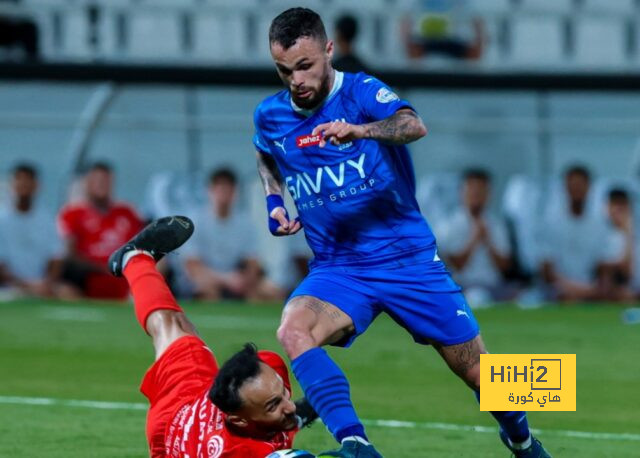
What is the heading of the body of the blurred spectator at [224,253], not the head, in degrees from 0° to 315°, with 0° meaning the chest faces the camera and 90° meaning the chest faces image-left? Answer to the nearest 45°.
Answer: approximately 0°

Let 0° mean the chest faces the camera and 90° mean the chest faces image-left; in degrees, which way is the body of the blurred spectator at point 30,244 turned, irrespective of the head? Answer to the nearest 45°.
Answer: approximately 0°

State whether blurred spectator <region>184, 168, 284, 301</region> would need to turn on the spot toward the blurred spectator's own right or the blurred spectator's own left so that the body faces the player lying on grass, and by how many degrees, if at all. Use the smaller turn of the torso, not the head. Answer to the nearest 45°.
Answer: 0° — they already face them

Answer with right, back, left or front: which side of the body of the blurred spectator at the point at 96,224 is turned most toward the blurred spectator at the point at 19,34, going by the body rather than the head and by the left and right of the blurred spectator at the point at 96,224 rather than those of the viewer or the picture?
back

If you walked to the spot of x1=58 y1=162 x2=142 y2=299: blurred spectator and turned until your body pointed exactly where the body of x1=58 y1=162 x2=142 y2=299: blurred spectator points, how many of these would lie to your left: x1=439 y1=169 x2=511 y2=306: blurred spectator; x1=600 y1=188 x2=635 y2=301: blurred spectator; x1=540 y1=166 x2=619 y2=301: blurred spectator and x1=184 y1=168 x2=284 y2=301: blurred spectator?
4

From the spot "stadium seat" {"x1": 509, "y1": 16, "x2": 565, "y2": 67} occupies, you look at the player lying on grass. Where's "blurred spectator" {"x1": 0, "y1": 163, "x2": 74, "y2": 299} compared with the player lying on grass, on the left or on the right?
right

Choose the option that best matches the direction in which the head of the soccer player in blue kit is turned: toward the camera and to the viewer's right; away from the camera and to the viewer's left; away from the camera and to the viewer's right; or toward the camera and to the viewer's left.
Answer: toward the camera and to the viewer's left

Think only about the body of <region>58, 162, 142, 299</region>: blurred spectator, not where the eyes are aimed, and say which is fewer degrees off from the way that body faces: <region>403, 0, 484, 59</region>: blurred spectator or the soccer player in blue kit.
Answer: the soccer player in blue kit
